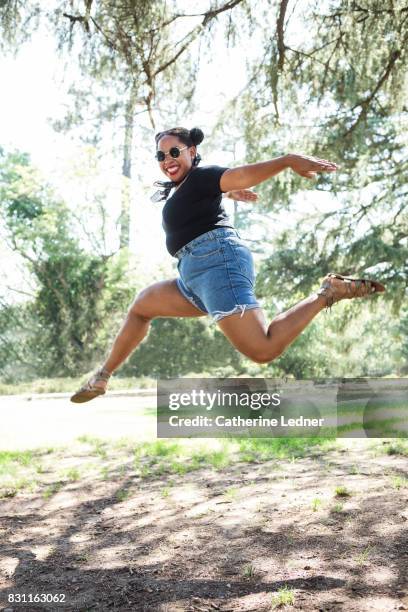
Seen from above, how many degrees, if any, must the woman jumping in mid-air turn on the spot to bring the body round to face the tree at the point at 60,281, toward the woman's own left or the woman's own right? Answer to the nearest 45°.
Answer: approximately 90° to the woman's own right
